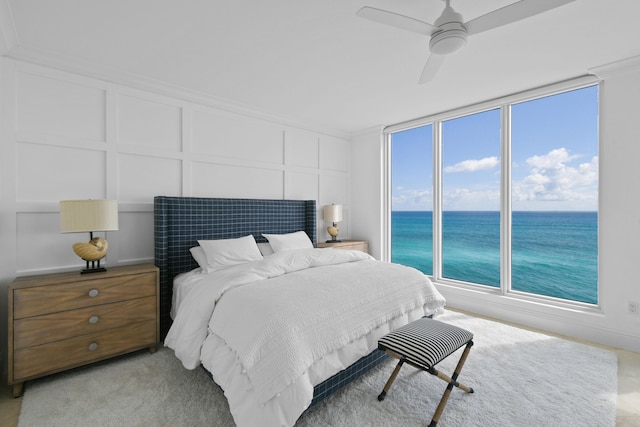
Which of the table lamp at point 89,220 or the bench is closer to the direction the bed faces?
the bench

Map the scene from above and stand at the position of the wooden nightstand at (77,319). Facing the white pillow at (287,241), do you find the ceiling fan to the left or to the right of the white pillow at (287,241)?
right

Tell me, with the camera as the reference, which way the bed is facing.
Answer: facing the viewer and to the right of the viewer

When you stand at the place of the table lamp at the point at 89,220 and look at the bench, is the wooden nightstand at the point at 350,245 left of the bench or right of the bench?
left

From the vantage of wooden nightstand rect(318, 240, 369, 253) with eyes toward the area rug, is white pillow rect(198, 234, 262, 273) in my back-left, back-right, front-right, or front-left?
front-right

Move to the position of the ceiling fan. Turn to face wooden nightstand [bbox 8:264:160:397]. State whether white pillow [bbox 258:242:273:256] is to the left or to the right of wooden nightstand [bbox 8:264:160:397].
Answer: right

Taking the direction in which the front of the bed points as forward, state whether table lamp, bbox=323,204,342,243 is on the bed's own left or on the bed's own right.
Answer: on the bed's own left
